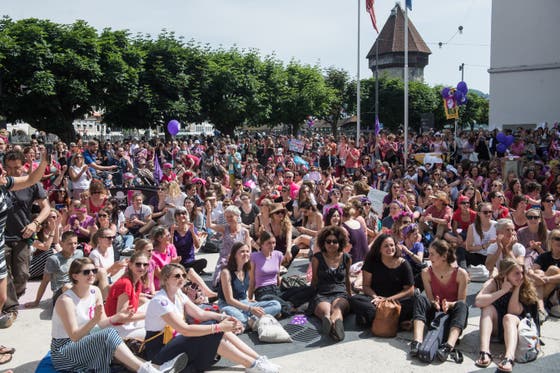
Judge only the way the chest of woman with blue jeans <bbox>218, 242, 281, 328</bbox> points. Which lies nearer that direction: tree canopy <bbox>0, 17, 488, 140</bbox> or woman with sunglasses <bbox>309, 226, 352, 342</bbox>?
the woman with sunglasses

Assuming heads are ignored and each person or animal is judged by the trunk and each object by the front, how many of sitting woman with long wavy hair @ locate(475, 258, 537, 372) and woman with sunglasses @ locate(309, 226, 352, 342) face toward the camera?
2

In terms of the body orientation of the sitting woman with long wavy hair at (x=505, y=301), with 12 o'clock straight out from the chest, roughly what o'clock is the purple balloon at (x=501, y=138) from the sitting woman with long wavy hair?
The purple balloon is roughly at 6 o'clock from the sitting woman with long wavy hair.

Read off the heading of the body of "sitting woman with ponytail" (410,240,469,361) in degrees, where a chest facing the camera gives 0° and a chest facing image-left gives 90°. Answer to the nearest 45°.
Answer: approximately 0°

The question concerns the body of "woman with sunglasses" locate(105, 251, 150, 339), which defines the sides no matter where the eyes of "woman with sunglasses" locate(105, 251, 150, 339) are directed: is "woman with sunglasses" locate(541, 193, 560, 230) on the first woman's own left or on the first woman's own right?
on the first woman's own left
